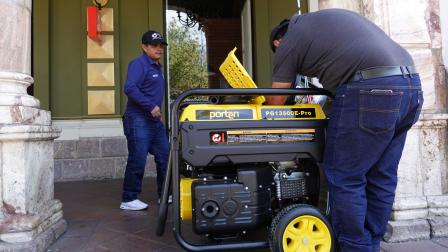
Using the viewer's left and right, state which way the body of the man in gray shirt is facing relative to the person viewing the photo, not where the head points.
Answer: facing away from the viewer and to the left of the viewer

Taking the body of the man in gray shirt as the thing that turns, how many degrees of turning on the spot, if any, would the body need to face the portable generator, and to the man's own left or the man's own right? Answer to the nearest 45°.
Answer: approximately 45° to the man's own left

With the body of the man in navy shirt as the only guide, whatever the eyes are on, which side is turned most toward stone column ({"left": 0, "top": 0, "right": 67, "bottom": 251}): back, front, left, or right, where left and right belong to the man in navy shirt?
right

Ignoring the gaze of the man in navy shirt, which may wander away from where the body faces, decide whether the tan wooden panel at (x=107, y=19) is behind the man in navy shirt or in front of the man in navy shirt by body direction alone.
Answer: behind

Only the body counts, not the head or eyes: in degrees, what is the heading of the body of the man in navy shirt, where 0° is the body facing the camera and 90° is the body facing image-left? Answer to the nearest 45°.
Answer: approximately 315°

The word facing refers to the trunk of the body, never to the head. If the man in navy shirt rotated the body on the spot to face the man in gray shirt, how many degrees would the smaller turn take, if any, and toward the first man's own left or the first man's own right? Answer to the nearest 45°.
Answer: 0° — they already face them

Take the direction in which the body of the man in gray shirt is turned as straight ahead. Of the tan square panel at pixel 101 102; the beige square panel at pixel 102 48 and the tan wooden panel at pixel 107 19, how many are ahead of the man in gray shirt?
3

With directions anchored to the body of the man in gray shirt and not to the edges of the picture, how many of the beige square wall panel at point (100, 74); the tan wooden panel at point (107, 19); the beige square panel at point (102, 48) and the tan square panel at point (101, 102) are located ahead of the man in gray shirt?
4

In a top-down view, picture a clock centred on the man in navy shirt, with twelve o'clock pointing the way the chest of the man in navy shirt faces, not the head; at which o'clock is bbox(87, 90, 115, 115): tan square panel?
The tan square panel is roughly at 7 o'clock from the man in navy shirt.
